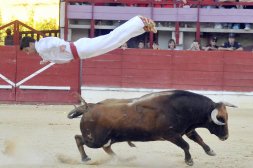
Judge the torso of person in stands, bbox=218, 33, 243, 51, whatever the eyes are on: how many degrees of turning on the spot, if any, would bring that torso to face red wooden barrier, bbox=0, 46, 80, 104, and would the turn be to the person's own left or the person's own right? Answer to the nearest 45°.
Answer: approximately 90° to the person's own right

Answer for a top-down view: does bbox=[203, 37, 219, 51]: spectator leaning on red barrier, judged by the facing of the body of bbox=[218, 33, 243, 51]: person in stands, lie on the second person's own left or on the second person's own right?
on the second person's own right

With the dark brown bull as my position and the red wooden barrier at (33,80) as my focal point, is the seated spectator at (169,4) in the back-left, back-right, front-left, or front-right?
front-right

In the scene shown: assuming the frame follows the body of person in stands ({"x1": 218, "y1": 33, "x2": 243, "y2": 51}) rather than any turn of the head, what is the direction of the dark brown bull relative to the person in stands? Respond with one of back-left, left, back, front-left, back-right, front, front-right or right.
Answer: front

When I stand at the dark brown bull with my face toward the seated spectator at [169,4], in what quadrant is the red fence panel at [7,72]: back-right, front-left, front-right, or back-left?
front-left

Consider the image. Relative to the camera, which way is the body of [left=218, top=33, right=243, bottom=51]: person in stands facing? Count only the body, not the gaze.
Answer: toward the camera

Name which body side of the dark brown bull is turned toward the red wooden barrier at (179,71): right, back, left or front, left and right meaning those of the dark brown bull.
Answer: left

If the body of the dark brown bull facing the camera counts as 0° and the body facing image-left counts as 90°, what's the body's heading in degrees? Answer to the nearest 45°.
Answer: approximately 270°

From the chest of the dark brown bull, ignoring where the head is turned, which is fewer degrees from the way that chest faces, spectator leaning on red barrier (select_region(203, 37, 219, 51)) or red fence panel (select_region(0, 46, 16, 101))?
the spectator leaning on red barrier

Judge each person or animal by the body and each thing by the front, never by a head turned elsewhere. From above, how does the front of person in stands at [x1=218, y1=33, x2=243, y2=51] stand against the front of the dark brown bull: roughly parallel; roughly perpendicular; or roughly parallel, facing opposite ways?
roughly perpendicular

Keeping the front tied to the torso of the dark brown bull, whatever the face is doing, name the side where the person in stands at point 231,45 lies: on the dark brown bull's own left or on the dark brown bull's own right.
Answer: on the dark brown bull's own left

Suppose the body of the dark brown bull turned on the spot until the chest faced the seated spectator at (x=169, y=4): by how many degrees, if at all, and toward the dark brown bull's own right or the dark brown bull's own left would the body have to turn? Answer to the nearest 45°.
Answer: approximately 90° to the dark brown bull's own left

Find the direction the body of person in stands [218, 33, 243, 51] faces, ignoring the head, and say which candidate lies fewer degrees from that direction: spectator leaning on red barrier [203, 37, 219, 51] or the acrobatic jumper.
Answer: the acrobatic jumper
